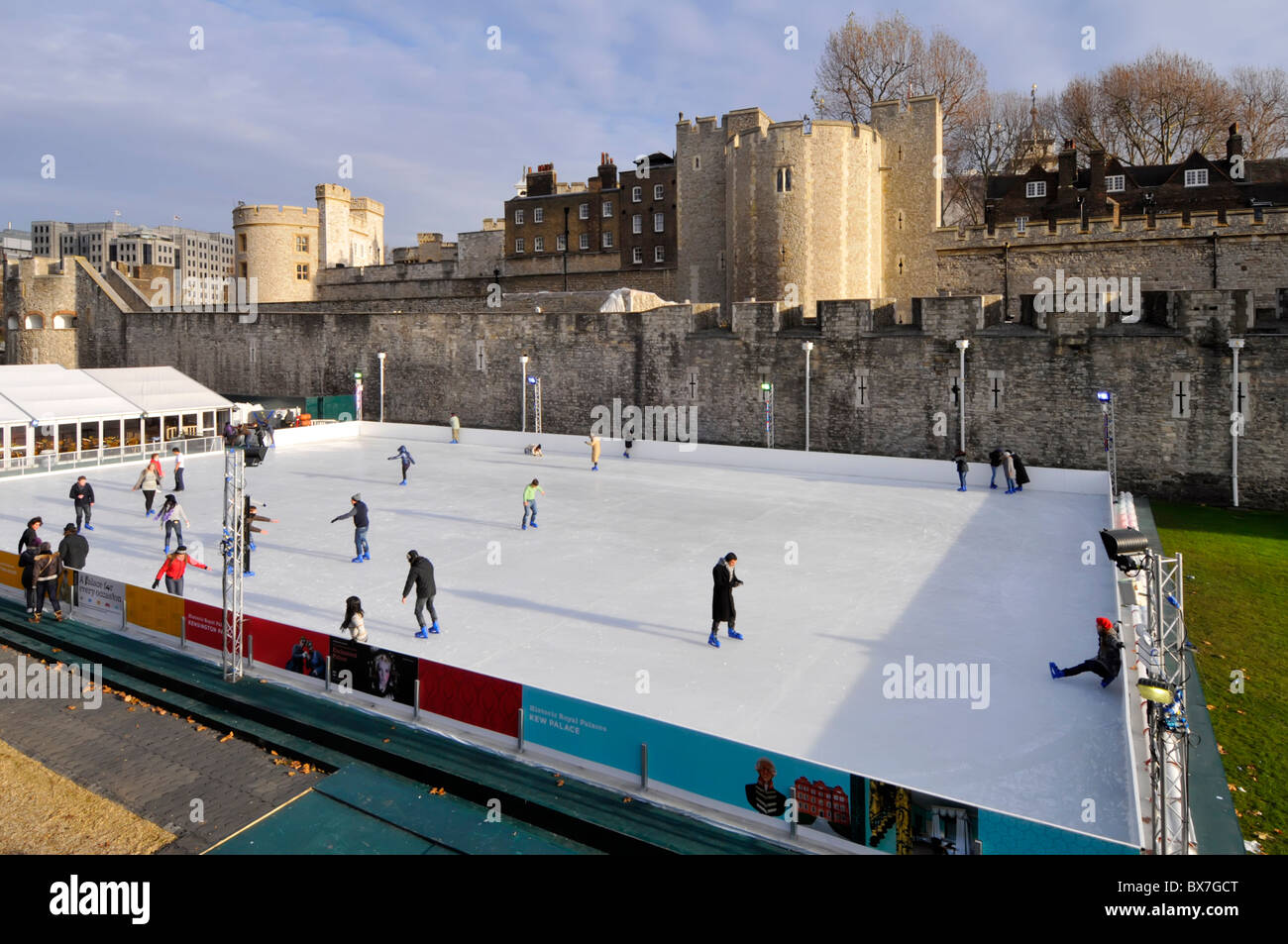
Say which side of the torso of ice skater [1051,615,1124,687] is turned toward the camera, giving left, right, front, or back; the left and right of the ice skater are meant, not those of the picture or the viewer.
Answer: left

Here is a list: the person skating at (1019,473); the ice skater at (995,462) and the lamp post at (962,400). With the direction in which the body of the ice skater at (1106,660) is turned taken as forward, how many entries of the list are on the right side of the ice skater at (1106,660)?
3

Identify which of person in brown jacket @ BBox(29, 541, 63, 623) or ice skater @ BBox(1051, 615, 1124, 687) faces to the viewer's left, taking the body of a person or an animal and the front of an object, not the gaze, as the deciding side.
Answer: ice skater @ BBox(1051, 615, 1124, 687)

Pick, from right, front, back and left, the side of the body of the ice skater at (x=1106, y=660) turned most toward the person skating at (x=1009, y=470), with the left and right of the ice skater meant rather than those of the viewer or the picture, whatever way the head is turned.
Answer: right

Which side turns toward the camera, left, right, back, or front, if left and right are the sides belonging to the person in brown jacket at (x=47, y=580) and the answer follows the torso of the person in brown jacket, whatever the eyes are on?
back

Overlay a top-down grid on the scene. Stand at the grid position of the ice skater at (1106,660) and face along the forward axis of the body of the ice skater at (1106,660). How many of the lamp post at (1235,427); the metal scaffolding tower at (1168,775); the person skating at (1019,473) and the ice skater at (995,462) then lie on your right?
3

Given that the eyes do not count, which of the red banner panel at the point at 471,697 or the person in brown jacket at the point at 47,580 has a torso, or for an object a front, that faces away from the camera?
the person in brown jacket

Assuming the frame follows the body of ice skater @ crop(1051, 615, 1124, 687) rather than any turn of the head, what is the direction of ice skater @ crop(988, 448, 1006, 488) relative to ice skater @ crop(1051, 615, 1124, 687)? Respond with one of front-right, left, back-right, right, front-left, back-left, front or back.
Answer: right

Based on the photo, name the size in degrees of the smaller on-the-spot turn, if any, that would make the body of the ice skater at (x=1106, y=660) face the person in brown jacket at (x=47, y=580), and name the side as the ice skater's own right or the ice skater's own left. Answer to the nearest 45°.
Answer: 0° — they already face them

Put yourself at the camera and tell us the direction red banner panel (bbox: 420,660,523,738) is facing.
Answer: facing the viewer and to the left of the viewer
